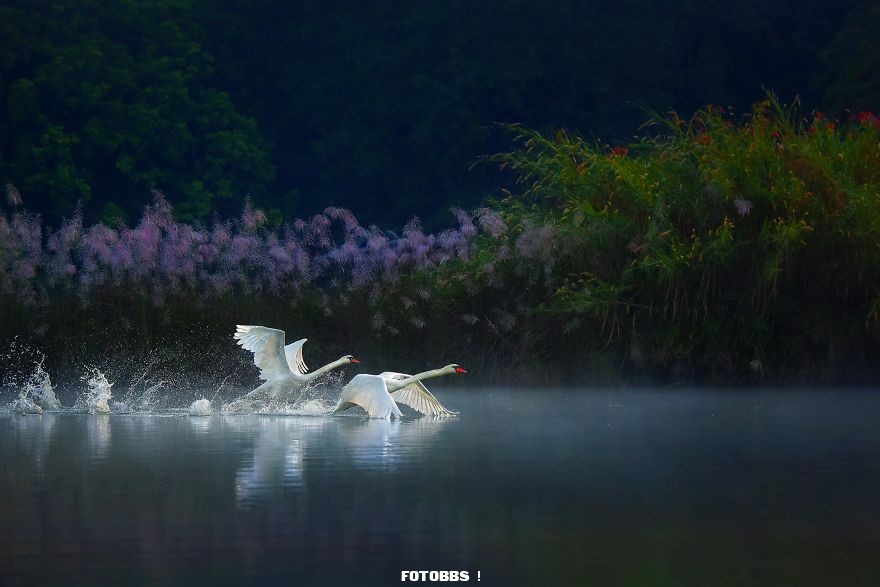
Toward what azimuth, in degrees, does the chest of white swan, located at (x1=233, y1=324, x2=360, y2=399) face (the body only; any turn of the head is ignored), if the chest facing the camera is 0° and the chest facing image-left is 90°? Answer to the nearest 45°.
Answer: approximately 270°

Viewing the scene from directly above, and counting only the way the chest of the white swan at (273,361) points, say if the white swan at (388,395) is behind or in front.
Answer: in front

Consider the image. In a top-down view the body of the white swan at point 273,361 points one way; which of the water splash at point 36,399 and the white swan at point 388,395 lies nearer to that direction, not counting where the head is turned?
the white swan

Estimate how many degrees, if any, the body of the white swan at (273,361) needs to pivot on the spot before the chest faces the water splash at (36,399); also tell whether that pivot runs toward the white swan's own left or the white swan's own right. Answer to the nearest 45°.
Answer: approximately 180°
